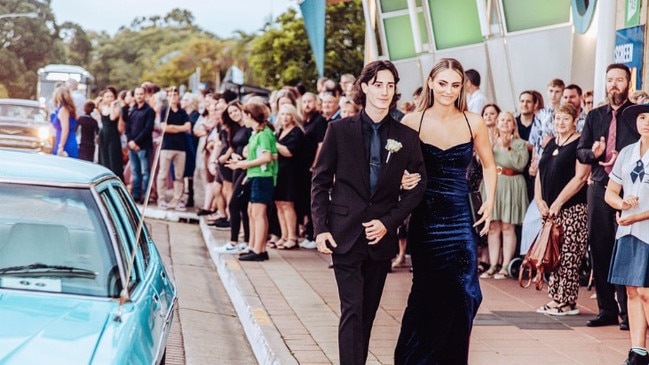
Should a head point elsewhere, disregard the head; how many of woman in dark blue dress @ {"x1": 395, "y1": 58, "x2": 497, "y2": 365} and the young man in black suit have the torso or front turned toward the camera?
2

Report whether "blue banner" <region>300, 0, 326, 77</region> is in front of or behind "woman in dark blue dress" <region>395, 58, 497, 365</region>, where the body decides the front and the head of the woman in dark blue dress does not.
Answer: behind

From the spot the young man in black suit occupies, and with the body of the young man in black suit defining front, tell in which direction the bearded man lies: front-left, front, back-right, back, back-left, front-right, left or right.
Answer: back-left

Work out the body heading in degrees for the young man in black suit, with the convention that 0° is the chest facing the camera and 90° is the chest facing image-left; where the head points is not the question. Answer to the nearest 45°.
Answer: approximately 0°

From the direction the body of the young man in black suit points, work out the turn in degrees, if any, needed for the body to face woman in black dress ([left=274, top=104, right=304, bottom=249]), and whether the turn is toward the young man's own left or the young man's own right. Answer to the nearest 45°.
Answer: approximately 180°

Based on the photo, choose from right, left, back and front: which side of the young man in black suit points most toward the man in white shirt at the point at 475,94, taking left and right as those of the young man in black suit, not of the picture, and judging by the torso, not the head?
back

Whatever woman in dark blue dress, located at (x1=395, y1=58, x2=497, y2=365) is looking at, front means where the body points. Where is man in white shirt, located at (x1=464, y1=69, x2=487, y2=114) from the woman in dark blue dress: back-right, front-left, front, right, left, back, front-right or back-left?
back
